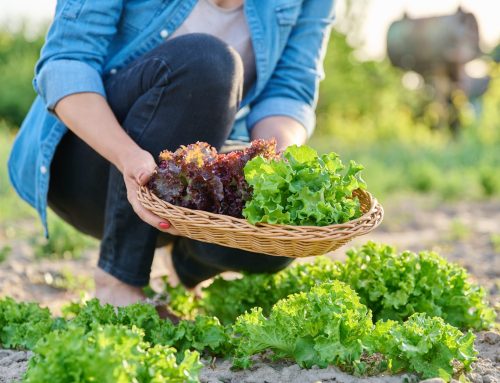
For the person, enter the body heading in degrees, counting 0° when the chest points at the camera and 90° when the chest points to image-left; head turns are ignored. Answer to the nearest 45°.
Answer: approximately 315°

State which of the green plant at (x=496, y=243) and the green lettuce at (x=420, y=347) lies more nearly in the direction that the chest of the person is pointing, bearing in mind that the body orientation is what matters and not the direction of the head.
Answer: the green lettuce

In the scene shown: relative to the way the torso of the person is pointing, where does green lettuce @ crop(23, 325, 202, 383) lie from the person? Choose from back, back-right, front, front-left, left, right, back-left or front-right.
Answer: front-right

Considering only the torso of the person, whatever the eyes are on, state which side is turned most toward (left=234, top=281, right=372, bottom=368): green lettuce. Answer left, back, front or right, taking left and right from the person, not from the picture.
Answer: front

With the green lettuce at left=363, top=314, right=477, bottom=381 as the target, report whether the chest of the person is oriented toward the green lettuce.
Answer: yes

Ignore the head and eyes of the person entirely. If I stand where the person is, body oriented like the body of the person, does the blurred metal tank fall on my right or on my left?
on my left

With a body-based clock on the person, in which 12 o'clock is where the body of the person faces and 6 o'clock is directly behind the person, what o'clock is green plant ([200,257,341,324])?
The green plant is roughly at 11 o'clock from the person.

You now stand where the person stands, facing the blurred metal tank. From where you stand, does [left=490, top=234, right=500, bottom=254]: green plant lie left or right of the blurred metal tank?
right
